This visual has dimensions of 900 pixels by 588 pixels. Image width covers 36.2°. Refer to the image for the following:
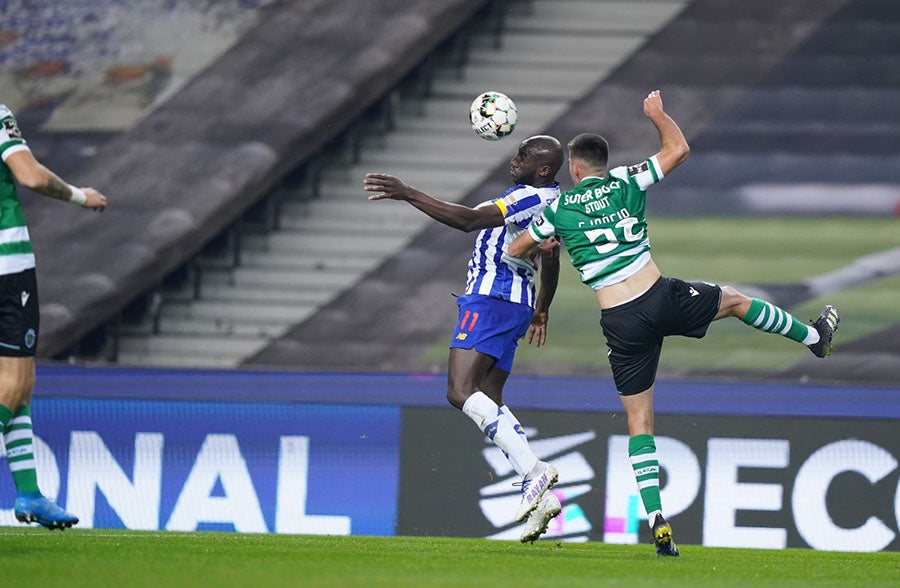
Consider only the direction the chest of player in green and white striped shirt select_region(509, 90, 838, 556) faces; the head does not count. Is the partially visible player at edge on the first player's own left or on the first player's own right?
on the first player's own left

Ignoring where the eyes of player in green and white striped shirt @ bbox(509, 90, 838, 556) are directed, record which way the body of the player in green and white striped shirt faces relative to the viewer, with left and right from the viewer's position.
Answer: facing away from the viewer

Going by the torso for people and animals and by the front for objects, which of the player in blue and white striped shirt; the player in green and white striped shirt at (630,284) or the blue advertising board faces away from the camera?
the player in green and white striped shirt

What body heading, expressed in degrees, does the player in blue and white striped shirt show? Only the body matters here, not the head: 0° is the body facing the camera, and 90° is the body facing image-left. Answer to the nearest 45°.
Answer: approximately 90°

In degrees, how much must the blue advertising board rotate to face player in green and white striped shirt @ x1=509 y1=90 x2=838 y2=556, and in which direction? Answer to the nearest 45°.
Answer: approximately 45° to its left

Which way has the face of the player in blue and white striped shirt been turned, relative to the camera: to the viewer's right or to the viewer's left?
to the viewer's left

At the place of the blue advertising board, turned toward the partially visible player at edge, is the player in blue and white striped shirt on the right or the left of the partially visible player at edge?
left

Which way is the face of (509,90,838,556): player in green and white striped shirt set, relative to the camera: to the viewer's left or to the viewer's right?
to the viewer's left

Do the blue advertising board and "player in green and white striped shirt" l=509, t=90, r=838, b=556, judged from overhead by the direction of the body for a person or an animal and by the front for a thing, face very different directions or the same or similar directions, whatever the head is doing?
very different directions

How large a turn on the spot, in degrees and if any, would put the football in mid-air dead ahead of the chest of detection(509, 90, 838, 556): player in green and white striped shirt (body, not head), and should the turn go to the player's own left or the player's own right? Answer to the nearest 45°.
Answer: approximately 45° to the player's own left
